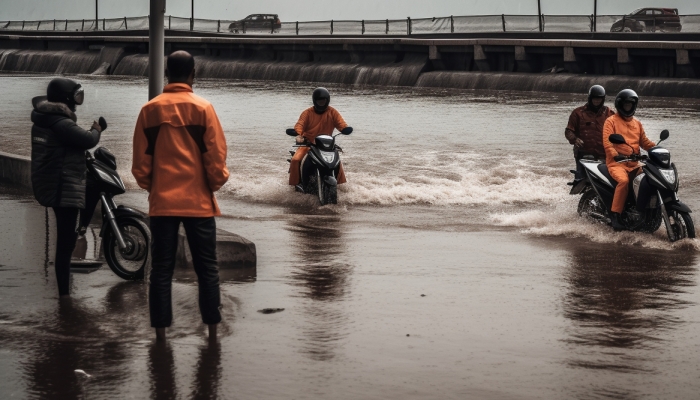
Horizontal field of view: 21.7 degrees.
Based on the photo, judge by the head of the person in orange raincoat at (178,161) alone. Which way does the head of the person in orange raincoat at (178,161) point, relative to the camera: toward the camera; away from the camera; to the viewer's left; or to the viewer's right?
away from the camera

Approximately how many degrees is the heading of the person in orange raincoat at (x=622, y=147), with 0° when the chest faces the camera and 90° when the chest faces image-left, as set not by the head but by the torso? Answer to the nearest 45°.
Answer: approximately 315°

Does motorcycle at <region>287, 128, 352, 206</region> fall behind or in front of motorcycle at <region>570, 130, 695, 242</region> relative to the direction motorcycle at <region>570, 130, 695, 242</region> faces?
behind

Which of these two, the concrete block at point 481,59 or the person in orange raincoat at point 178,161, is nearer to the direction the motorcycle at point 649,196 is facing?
the person in orange raincoat

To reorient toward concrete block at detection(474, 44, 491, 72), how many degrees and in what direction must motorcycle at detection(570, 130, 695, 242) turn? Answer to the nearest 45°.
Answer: approximately 135° to its left

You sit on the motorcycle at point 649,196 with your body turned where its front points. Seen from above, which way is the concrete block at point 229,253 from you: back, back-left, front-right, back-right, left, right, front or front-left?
right

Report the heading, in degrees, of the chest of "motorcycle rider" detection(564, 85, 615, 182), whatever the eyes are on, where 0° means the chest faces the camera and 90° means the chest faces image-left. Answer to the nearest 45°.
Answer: approximately 315°

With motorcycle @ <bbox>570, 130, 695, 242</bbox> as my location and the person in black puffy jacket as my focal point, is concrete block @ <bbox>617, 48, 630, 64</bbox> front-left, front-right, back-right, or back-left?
back-right

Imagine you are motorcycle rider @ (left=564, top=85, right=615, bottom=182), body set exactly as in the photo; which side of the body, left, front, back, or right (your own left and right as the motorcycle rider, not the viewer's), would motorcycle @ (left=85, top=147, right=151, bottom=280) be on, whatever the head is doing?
right

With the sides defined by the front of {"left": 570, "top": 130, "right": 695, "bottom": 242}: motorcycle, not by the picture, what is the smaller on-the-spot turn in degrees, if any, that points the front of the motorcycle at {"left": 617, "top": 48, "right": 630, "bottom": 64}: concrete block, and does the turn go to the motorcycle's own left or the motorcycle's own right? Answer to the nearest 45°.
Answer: approximately 135° to the motorcycle's own left

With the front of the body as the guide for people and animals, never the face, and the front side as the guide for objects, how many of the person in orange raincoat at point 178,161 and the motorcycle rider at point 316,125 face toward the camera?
1

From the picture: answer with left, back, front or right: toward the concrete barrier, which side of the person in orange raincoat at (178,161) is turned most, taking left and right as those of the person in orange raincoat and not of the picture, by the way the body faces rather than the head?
front

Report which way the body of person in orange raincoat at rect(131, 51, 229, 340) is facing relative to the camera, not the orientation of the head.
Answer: away from the camera
